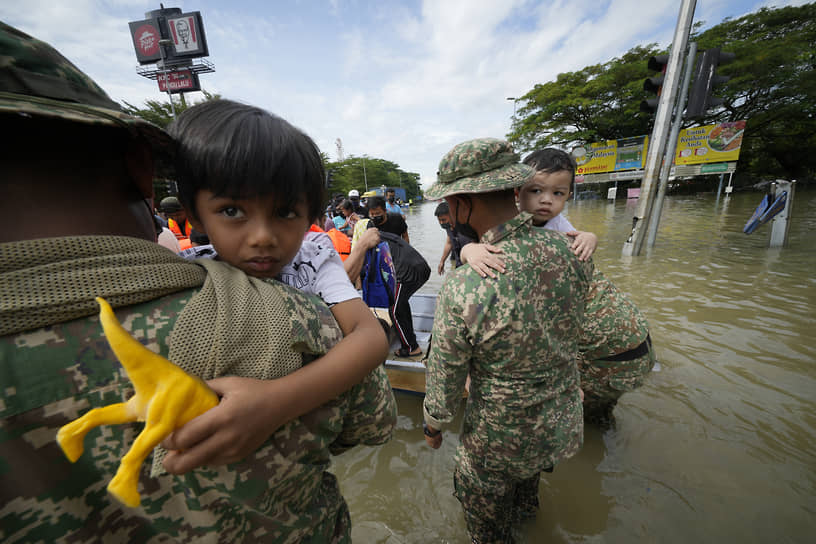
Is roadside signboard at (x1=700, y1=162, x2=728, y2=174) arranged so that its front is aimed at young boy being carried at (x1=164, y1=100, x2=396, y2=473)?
yes

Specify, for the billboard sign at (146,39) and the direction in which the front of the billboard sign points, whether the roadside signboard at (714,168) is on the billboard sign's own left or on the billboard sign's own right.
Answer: on the billboard sign's own left

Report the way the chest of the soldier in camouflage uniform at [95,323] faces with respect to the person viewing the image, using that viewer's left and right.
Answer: facing away from the viewer

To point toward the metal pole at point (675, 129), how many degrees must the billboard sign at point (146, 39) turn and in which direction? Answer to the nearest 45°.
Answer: approximately 45° to its left

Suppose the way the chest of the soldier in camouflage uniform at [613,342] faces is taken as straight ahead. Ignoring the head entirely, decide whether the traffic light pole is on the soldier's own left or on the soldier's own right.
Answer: on the soldier's own right

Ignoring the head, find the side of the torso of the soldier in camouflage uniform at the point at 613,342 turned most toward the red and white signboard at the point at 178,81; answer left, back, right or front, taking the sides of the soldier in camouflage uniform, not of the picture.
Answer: front

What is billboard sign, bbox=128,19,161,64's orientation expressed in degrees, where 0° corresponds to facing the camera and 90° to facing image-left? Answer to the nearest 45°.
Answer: approximately 45°

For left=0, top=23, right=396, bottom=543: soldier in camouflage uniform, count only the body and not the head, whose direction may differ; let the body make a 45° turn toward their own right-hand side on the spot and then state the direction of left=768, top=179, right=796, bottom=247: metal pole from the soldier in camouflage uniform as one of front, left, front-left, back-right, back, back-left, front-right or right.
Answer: front-right

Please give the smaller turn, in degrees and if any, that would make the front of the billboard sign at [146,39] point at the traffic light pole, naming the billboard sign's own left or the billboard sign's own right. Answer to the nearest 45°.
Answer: approximately 45° to the billboard sign's own left

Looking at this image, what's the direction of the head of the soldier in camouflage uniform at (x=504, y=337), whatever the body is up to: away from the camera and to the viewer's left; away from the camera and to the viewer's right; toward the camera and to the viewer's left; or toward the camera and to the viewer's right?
away from the camera and to the viewer's left
